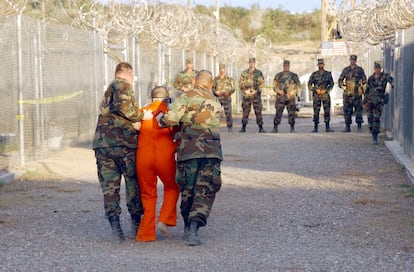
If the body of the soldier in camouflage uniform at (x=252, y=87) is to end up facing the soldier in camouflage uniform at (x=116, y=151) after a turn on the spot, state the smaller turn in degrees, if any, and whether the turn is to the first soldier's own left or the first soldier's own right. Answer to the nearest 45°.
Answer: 0° — they already face them

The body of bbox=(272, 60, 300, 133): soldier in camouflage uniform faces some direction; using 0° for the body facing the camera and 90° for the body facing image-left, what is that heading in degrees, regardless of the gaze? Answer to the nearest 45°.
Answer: approximately 0°

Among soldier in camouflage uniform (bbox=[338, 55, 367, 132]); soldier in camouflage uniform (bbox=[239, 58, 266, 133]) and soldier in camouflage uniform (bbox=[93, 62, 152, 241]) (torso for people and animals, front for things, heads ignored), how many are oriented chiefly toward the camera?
2

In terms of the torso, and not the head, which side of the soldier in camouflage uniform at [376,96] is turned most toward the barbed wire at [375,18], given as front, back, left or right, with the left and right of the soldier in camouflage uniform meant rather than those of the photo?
back

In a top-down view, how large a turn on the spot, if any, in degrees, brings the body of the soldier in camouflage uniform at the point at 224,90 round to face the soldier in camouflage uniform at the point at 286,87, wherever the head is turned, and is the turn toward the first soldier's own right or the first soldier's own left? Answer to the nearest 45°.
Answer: approximately 45° to the first soldier's own left

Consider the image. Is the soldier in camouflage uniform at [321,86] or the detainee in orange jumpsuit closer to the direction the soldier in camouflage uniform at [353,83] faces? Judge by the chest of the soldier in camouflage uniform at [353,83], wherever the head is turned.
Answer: the detainee in orange jumpsuit

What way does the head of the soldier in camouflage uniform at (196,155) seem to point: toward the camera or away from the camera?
away from the camera
